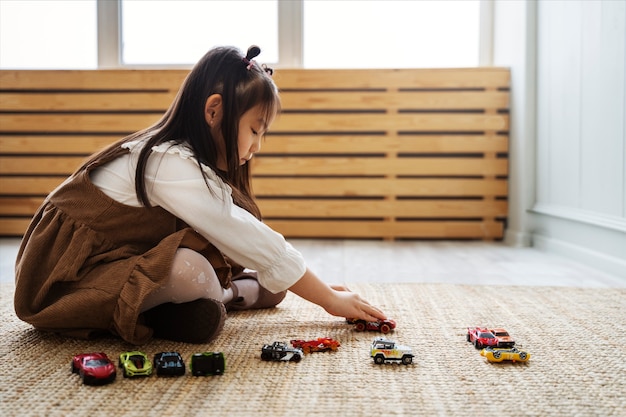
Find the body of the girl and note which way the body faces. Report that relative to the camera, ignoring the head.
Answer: to the viewer's right

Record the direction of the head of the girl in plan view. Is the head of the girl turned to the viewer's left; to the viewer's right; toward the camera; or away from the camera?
to the viewer's right

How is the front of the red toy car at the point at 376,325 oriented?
to the viewer's right

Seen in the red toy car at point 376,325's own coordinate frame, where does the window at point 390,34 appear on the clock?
The window is roughly at 9 o'clock from the red toy car.
